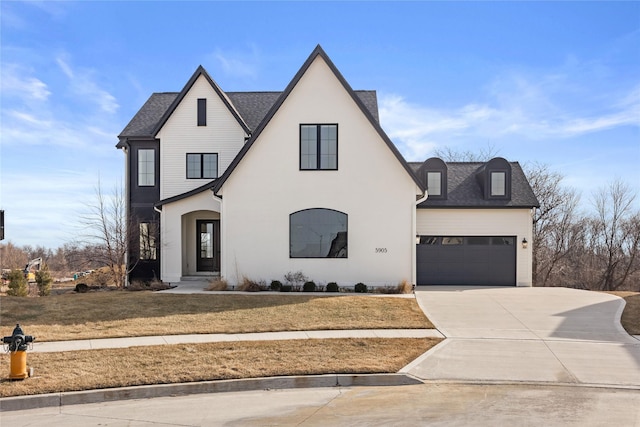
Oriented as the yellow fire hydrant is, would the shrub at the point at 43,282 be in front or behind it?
behind

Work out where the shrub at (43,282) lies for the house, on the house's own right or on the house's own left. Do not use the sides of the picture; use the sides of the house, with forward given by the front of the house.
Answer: on the house's own right

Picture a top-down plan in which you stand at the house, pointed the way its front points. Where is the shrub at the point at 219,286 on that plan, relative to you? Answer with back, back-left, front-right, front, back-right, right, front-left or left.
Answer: right

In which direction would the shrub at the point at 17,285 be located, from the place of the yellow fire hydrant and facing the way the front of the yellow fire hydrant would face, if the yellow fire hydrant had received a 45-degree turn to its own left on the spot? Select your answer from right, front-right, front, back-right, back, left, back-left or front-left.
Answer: back-left

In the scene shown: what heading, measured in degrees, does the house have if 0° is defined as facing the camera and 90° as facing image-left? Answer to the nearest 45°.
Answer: approximately 0°

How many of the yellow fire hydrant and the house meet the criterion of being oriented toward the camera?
2
